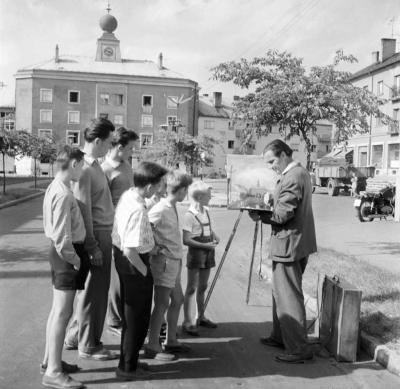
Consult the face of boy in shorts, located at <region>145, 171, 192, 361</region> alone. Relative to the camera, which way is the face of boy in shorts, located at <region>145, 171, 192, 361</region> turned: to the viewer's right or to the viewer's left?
to the viewer's right

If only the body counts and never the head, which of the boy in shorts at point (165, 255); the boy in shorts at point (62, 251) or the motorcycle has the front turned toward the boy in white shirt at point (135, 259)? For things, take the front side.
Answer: the boy in shorts at point (62, 251)

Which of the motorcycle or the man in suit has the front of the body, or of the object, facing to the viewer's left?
the man in suit

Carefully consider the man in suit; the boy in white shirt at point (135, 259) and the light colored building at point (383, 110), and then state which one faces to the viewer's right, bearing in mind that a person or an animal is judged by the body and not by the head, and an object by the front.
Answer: the boy in white shirt

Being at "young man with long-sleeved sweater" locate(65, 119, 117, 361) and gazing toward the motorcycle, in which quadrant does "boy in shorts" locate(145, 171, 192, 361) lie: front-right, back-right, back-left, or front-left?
front-right

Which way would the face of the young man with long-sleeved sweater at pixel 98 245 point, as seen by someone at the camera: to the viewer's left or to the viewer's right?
to the viewer's right

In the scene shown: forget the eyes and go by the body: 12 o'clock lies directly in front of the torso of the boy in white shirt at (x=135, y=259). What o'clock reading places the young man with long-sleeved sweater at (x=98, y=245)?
The young man with long-sleeved sweater is roughly at 8 o'clock from the boy in white shirt.

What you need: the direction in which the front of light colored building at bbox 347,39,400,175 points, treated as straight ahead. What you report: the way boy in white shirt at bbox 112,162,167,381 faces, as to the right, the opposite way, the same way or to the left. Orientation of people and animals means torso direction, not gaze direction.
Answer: the opposite way

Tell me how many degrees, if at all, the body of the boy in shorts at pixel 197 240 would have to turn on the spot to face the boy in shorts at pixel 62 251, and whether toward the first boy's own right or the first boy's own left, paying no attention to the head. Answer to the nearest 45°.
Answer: approximately 90° to the first boy's own right

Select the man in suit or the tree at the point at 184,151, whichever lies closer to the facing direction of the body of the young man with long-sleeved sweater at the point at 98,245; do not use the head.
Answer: the man in suit

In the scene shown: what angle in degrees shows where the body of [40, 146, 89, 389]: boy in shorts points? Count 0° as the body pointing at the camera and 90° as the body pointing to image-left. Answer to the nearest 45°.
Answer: approximately 270°

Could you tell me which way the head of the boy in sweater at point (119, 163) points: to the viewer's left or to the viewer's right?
to the viewer's right

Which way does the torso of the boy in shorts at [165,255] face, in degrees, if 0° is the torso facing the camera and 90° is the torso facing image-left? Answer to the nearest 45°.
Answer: approximately 270°

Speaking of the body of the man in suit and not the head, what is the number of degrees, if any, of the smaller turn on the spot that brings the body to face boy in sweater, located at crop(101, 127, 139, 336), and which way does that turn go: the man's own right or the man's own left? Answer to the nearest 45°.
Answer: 0° — they already face them

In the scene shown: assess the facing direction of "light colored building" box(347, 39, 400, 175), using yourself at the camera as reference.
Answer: facing the viewer and to the left of the viewer

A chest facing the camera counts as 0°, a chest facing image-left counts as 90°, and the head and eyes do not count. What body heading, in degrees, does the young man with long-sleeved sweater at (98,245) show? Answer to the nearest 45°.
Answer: approximately 270°
